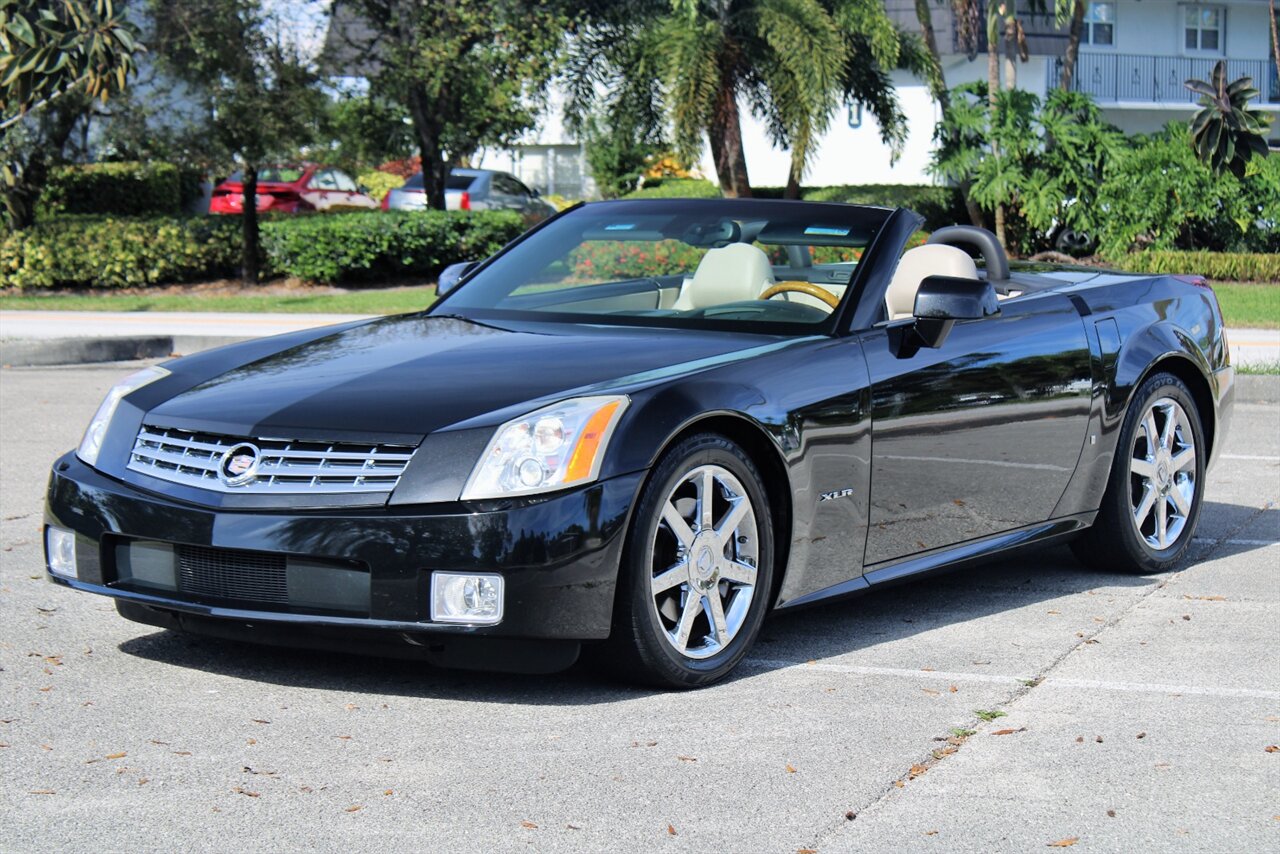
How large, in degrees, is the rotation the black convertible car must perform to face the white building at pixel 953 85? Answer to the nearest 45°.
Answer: approximately 135° to its right

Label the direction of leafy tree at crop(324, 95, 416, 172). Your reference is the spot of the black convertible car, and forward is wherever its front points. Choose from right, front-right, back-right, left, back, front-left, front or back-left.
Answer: back-right

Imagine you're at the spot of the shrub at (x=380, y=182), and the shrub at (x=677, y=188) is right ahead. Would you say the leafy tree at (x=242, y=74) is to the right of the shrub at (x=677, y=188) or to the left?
right

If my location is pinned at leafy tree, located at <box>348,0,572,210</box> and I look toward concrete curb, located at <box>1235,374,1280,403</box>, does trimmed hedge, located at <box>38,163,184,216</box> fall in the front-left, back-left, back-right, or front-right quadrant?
back-right

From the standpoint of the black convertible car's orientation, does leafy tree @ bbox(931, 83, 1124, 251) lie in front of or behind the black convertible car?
behind

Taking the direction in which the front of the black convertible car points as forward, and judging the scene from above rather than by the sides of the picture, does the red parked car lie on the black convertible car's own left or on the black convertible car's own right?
on the black convertible car's own right

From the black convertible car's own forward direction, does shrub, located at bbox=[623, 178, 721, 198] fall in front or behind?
behind

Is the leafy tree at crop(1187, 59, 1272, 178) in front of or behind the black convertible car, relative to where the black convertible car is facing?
behind

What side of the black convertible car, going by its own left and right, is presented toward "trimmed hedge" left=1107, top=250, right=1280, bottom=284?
back

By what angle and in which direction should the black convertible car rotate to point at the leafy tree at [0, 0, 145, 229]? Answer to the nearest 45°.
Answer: approximately 135° to its right

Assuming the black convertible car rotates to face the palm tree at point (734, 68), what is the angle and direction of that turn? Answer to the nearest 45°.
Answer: approximately 135° to its right

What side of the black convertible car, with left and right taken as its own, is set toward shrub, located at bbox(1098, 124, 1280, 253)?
back

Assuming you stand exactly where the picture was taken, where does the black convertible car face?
facing the viewer and to the left of the viewer

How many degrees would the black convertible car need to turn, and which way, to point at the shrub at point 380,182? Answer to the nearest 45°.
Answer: approximately 135° to its right
